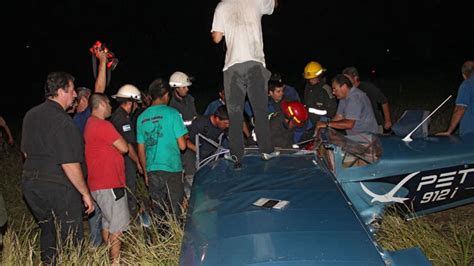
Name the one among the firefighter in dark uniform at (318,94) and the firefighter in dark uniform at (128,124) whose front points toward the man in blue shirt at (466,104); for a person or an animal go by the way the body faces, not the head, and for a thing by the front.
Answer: the firefighter in dark uniform at (128,124)

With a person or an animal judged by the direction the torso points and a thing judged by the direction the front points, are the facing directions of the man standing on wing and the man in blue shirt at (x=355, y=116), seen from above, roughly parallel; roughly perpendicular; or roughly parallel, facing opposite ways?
roughly perpendicular

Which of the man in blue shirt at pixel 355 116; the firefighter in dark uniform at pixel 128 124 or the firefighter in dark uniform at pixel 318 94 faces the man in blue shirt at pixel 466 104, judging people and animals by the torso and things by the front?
the firefighter in dark uniform at pixel 128 124

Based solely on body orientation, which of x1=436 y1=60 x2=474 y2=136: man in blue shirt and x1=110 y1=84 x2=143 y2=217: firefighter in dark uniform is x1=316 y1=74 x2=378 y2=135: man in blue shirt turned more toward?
the firefighter in dark uniform

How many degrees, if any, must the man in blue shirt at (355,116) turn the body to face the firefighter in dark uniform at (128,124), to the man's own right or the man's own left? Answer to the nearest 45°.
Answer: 0° — they already face them

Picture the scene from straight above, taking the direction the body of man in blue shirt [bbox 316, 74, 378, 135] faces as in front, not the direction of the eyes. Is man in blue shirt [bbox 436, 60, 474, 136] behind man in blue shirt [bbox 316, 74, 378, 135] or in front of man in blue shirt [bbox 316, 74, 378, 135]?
behind

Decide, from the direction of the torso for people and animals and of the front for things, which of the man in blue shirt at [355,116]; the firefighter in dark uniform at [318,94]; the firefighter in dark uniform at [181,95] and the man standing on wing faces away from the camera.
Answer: the man standing on wing

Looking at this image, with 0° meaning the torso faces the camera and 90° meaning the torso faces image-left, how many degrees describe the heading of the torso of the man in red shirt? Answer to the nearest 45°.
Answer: approximately 225°

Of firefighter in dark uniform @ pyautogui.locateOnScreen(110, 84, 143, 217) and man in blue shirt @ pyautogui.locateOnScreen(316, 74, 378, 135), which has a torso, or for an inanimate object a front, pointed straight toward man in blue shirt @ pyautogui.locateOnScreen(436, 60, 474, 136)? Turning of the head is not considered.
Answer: the firefighter in dark uniform

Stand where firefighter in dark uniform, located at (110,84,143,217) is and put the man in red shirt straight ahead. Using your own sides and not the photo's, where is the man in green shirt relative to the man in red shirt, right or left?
left
